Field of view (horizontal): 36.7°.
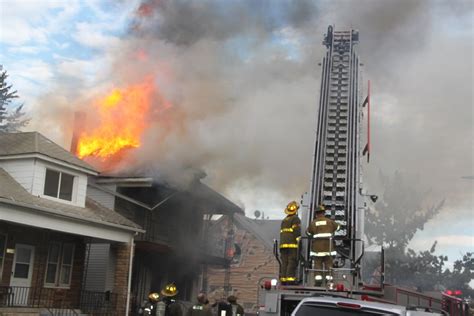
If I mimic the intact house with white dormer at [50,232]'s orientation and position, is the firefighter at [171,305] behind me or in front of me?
in front

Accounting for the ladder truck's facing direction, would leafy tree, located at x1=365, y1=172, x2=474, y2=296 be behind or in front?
in front

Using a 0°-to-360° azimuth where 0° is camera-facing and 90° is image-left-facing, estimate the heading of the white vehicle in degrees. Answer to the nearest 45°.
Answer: approximately 225°
